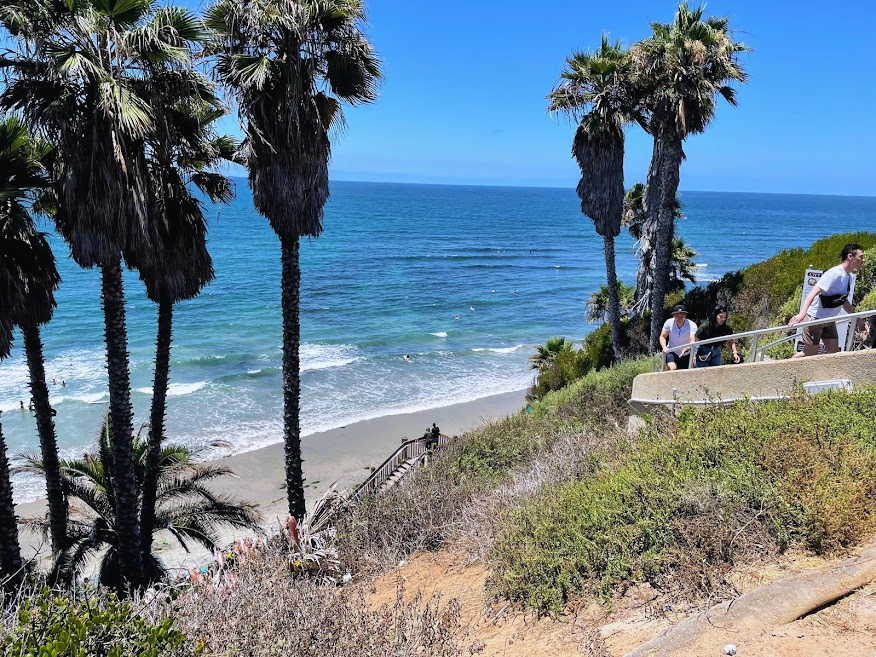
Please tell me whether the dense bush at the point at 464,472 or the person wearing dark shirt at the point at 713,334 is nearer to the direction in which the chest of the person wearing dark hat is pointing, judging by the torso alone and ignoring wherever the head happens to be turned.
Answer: the dense bush

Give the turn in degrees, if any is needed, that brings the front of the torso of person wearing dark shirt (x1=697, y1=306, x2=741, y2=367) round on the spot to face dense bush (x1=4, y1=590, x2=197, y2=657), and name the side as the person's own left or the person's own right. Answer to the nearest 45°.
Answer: approximately 90° to the person's own right

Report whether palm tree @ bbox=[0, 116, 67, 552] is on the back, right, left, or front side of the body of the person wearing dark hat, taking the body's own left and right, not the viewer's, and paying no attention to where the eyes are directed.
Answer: right

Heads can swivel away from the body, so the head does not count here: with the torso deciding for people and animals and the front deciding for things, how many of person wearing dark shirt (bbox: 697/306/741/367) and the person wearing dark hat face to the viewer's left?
0

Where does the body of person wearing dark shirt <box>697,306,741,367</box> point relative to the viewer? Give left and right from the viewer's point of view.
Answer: facing the viewer and to the right of the viewer

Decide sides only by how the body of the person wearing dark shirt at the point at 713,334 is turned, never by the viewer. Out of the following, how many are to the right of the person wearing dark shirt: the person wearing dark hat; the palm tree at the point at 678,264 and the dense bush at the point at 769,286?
1

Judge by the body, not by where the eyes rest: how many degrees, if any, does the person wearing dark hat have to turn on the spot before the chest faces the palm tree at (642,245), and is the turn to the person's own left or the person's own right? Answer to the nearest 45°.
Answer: approximately 180°

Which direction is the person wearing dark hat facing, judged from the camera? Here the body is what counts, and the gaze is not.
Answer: toward the camera

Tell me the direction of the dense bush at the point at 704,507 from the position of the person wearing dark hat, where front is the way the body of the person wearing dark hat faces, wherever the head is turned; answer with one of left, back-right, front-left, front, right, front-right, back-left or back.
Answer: front

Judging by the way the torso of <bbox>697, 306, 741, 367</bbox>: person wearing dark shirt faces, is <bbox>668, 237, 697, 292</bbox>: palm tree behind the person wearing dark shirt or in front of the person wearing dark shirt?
behind

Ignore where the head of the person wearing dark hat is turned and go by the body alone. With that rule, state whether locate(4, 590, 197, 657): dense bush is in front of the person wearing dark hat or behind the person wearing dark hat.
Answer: in front
